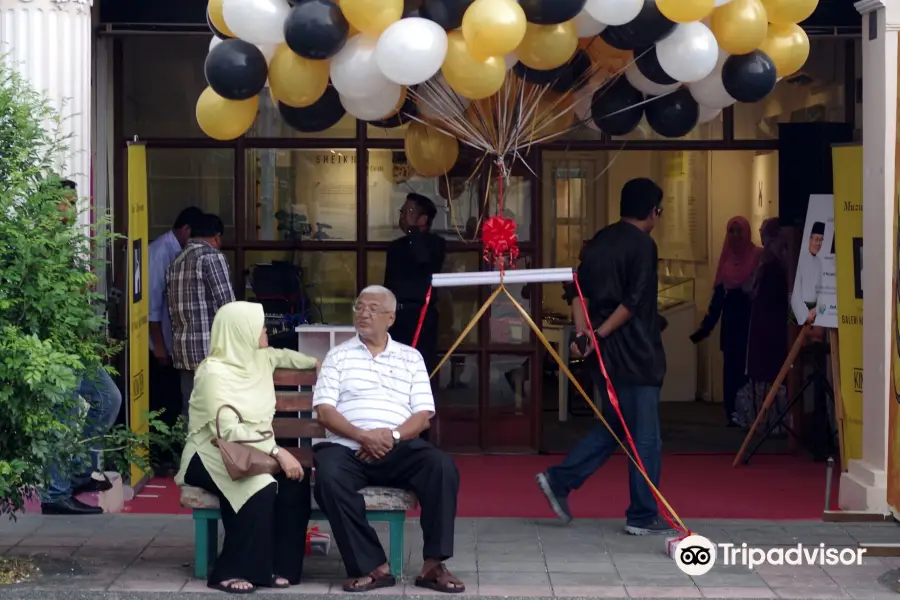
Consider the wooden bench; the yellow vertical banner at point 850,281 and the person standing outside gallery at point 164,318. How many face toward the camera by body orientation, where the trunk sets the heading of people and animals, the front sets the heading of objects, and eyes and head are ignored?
2

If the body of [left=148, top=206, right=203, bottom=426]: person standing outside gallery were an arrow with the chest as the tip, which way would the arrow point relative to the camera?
to the viewer's right

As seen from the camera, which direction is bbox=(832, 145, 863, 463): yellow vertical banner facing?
toward the camera

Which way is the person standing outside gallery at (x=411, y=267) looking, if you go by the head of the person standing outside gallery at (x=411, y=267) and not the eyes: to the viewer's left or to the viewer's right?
to the viewer's left

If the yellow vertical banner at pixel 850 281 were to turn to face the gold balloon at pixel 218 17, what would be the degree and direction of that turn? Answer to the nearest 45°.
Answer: approximately 45° to its right

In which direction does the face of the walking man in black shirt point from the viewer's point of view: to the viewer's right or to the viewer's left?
to the viewer's right

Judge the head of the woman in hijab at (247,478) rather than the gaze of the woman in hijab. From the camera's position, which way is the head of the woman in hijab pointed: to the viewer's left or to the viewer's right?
to the viewer's right

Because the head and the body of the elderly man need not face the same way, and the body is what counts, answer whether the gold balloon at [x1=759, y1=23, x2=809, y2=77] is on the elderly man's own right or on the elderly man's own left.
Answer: on the elderly man's own left

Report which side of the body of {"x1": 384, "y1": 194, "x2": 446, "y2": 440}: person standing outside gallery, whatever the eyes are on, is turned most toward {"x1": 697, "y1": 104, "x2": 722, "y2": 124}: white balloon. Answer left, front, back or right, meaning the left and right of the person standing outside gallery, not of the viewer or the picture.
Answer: left

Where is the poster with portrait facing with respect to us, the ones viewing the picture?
facing the viewer and to the left of the viewer

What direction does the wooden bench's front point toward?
toward the camera
